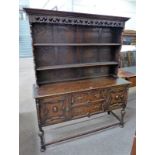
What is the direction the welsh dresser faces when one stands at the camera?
facing the viewer and to the right of the viewer
